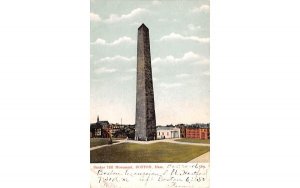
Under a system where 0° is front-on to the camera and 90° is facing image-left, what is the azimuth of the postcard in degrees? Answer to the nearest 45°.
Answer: approximately 0°
